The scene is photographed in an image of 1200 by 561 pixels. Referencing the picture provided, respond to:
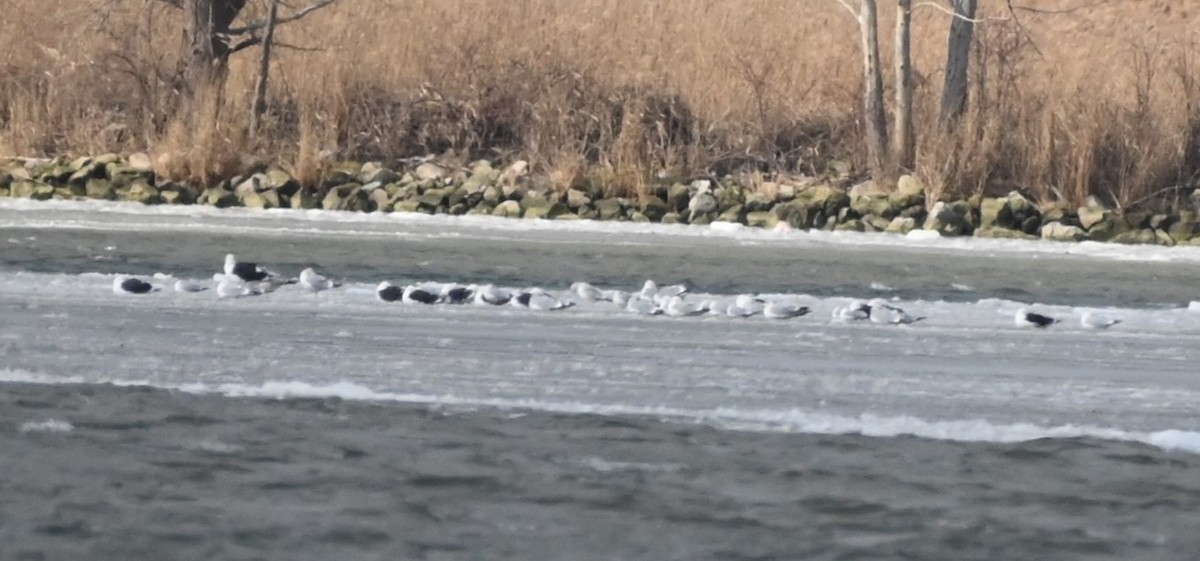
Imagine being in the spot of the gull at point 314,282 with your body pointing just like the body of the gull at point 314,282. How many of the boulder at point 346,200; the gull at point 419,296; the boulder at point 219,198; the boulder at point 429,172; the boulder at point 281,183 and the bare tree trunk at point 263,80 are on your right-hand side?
5

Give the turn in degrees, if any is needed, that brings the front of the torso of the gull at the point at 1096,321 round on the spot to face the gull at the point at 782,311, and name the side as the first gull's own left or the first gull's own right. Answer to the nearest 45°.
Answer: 0° — it already faces it

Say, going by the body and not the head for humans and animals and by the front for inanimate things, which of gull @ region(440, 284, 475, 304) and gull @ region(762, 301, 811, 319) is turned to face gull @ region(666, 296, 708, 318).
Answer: gull @ region(762, 301, 811, 319)

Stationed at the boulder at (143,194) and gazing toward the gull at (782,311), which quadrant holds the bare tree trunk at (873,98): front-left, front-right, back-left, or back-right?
front-left

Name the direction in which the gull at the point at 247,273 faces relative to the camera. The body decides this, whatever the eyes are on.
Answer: to the viewer's left

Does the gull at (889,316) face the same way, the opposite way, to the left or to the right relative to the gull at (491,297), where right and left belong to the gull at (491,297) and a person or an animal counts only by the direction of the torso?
the same way

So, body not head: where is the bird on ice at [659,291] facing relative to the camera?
to the viewer's left

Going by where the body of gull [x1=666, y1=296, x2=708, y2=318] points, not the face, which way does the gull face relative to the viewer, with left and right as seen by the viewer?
facing to the left of the viewer

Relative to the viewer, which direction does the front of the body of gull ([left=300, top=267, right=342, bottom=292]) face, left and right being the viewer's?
facing to the left of the viewer

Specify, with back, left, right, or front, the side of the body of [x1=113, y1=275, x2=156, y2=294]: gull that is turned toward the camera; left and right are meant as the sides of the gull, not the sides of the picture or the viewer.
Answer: left

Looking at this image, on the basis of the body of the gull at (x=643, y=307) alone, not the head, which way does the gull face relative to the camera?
to the viewer's left

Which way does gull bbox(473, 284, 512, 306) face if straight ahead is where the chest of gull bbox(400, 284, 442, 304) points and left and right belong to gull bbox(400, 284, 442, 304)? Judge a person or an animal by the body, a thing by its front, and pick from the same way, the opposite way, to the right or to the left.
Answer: the same way

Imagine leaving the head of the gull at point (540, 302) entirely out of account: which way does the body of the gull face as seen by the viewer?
to the viewer's left

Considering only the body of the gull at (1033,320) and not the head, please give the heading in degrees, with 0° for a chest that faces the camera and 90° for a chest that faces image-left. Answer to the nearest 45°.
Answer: approximately 90°

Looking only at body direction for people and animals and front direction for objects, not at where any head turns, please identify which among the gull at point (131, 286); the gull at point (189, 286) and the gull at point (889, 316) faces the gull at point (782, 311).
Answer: the gull at point (889, 316)

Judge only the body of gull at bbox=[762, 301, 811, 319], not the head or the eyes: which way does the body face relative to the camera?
to the viewer's left

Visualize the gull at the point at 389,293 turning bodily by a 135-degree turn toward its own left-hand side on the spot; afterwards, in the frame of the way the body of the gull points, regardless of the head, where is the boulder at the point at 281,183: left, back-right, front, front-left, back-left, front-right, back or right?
back-left
